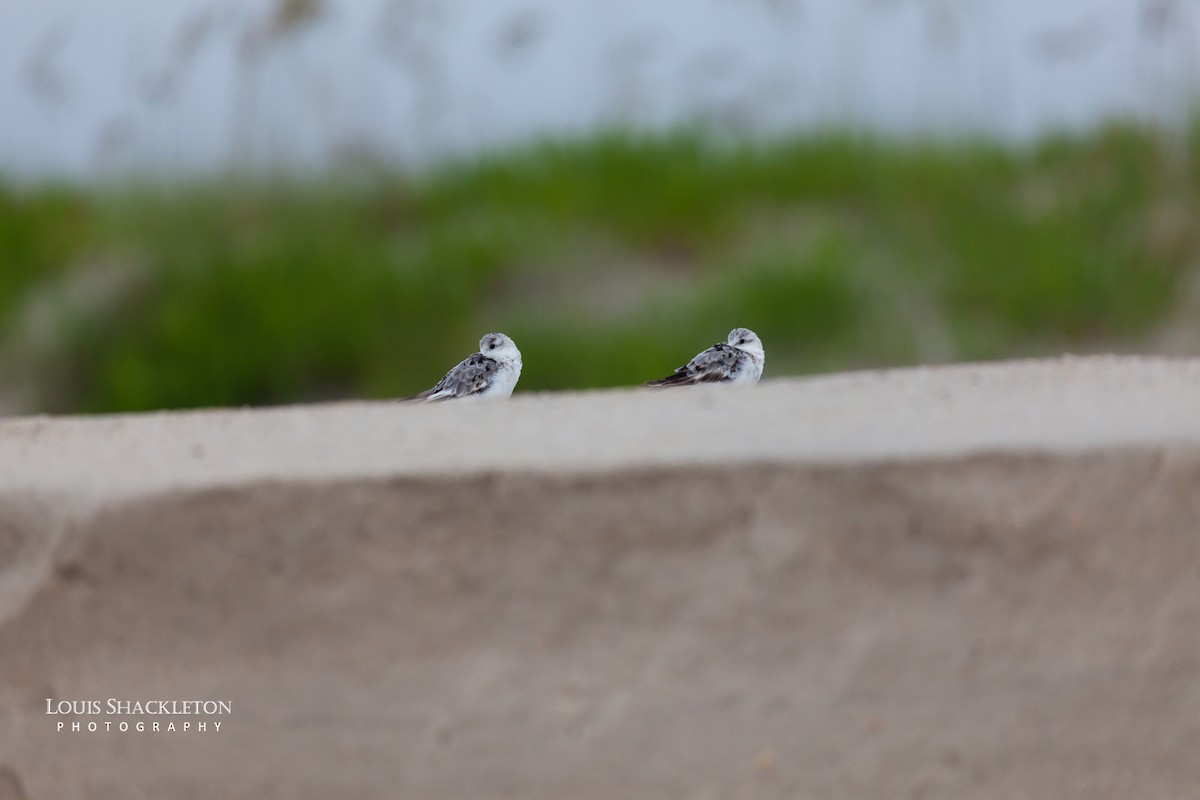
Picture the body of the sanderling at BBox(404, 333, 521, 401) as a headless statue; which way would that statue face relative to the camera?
to the viewer's right

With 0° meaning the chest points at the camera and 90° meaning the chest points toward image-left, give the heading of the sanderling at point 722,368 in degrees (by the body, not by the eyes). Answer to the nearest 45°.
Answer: approximately 270°
